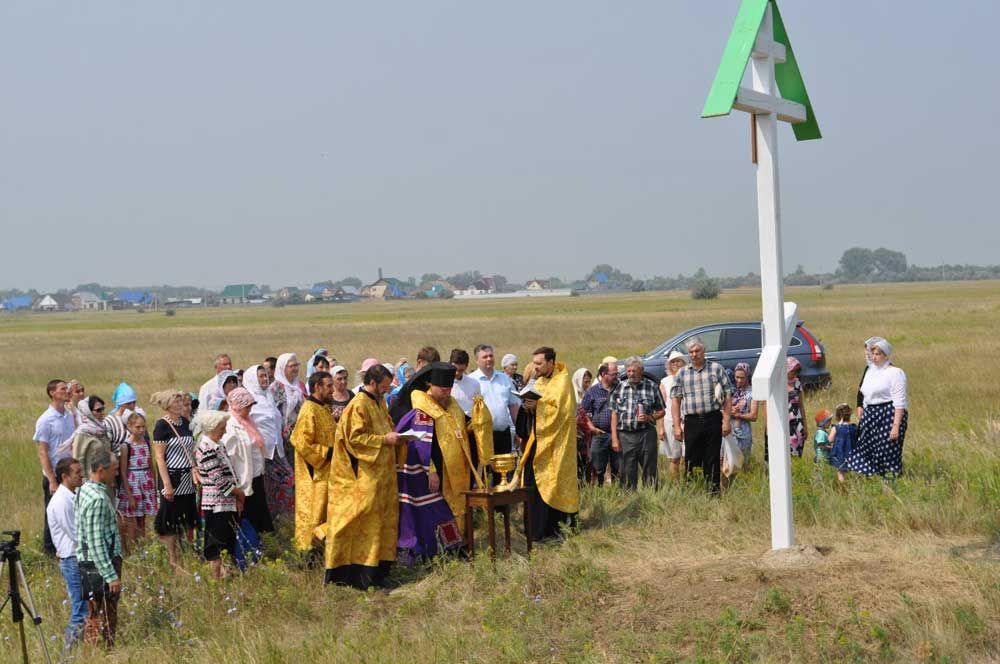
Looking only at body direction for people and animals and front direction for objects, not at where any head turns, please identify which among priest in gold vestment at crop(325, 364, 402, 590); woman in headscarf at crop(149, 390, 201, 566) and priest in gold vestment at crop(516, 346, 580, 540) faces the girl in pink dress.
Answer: priest in gold vestment at crop(516, 346, 580, 540)

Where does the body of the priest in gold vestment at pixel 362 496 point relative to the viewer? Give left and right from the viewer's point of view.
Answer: facing to the right of the viewer

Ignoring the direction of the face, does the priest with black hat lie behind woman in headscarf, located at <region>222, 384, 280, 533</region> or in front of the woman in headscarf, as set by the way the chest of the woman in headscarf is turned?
in front

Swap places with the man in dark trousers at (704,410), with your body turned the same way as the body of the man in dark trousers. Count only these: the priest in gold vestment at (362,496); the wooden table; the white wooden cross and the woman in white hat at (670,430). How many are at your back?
1

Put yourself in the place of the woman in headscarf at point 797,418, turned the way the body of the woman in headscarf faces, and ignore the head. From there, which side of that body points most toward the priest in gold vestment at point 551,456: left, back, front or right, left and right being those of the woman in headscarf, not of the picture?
front

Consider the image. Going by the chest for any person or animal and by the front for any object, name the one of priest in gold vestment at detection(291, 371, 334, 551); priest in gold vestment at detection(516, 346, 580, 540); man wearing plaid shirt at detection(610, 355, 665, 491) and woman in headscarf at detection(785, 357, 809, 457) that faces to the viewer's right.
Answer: priest in gold vestment at detection(291, 371, 334, 551)

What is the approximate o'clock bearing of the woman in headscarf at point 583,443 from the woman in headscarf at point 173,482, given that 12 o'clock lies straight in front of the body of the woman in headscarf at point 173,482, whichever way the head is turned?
the woman in headscarf at point 583,443 is roughly at 10 o'clock from the woman in headscarf at point 173,482.

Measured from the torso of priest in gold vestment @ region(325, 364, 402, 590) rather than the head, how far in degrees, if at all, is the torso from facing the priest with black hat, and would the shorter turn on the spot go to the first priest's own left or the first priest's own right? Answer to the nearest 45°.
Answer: approximately 45° to the first priest's own left

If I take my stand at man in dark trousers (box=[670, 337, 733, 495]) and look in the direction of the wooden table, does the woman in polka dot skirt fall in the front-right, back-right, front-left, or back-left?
back-left

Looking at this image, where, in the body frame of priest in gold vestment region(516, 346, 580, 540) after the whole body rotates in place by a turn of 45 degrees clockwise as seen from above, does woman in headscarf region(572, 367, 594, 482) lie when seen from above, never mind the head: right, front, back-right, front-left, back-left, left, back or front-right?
front-right

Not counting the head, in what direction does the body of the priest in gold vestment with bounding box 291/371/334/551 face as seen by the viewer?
to the viewer's right

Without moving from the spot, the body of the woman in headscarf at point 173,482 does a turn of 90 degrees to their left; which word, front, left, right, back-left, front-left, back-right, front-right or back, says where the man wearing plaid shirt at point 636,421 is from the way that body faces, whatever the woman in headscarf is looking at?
front-right

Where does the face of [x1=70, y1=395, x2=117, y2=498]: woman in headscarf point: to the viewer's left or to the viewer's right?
to the viewer's right

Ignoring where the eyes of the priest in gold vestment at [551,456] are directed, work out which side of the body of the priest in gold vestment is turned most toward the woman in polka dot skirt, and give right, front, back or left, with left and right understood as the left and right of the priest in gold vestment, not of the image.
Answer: back

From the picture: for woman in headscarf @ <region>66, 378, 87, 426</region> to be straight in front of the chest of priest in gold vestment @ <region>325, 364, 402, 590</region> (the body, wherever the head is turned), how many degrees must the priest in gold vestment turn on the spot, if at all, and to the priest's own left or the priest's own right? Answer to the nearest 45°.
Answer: approximately 135° to the priest's own left
